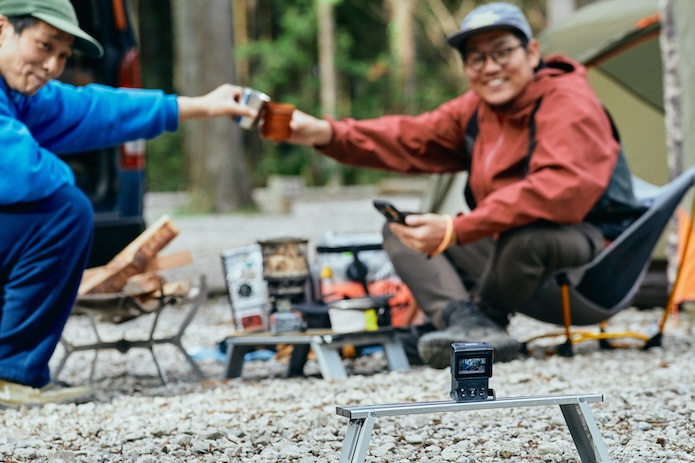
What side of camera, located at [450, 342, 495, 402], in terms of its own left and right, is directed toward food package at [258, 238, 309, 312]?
front

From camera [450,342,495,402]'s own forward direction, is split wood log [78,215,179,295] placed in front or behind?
in front

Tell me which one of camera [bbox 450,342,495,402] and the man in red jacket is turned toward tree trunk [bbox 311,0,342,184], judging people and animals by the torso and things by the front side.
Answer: the camera

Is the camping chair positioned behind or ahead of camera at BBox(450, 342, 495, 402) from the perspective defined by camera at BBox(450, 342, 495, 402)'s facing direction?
ahead

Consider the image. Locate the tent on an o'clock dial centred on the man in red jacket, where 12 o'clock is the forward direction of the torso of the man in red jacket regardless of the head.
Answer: The tent is roughly at 5 o'clock from the man in red jacket.

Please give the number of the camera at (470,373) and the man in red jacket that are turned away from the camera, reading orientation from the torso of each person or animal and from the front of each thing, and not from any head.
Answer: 1

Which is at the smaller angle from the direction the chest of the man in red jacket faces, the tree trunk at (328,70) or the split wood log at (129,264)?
the split wood log

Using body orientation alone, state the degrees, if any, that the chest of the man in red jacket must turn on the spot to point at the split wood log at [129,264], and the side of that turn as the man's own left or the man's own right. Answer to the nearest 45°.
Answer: approximately 45° to the man's own right

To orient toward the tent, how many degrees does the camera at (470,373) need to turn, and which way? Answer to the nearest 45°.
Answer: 0° — it already faces it

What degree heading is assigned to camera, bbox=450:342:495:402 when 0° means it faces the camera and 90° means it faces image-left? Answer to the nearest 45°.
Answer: approximately 180°

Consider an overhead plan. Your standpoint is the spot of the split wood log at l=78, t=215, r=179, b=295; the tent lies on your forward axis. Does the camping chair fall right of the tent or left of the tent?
right

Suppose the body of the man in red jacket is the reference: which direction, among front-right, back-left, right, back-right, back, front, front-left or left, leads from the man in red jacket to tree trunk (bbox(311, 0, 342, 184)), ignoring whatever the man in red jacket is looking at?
back-right

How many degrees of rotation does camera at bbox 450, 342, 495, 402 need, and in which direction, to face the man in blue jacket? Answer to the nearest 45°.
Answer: approximately 45° to its left

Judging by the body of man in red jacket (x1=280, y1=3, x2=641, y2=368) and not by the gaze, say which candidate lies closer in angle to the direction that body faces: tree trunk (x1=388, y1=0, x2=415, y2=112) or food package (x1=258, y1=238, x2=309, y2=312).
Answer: the food package

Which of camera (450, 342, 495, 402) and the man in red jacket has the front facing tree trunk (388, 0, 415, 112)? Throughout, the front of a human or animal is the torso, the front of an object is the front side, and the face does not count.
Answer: the camera

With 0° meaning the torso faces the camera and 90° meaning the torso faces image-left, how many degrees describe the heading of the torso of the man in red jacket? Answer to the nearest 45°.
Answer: approximately 45°
